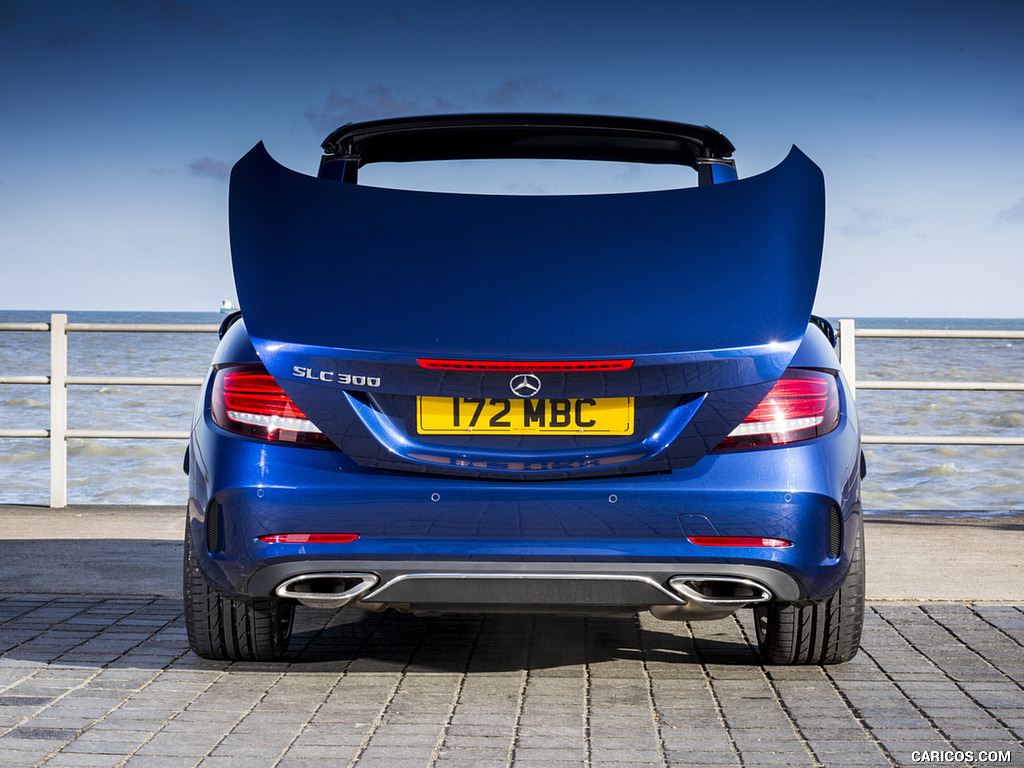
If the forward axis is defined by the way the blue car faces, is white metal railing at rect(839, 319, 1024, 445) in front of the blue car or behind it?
in front

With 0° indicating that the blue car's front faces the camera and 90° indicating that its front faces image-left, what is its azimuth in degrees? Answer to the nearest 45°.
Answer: approximately 180°
